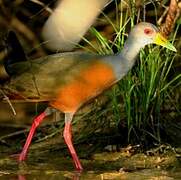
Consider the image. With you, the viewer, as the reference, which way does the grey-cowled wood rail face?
facing to the right of the viewer
